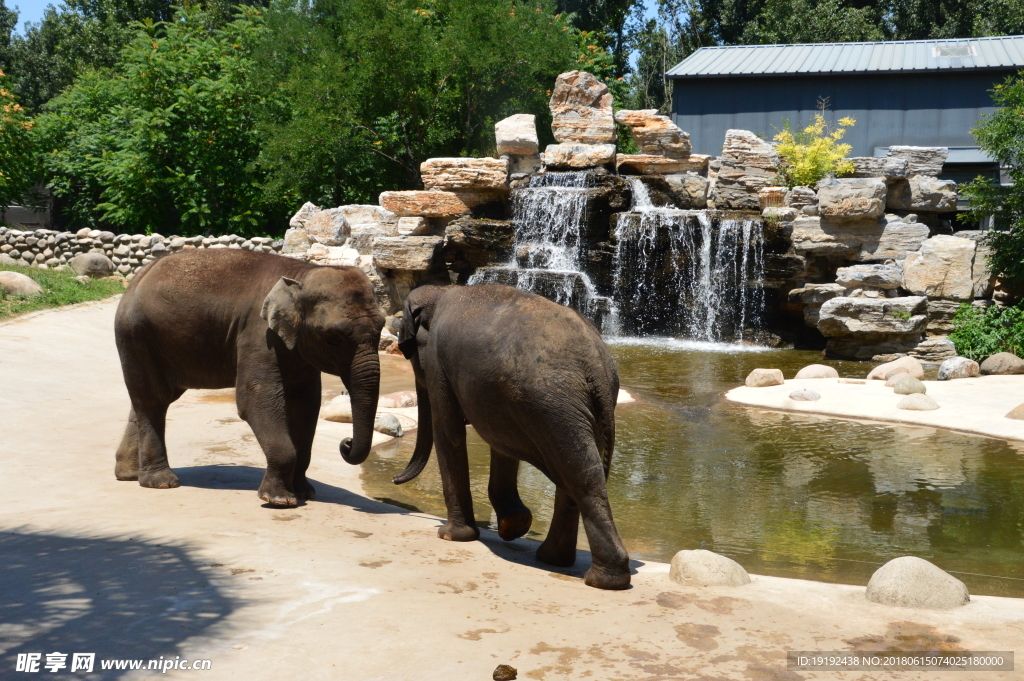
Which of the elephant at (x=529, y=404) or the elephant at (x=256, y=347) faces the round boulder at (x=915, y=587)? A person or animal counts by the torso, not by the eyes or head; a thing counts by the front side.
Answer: the elephant at (x=256, y=347)

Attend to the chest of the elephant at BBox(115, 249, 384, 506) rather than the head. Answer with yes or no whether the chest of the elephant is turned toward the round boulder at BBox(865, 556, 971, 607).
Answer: yes

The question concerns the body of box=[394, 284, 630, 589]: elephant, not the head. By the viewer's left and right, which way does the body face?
facing away from the viewer and to the left of the viewer

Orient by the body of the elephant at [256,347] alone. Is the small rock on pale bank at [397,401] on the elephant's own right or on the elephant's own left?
on the elephant's own left

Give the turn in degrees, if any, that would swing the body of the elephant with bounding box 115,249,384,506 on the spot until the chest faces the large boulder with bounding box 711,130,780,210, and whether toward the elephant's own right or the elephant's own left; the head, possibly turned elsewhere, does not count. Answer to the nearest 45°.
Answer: approximately 90° to the elephant's own left

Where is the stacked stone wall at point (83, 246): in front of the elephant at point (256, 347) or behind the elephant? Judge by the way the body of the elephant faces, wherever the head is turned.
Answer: behind

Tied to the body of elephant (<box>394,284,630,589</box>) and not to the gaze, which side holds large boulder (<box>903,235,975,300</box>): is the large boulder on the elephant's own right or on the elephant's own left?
on the elephant's own right

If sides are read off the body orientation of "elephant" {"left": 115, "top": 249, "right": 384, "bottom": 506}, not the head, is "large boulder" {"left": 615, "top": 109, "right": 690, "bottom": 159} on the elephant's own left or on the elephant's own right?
on the elephant's own left

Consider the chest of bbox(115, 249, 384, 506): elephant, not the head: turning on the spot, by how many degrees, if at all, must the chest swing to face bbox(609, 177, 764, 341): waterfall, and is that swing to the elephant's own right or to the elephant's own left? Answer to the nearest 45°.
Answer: approximately 90° to the elephant's own left

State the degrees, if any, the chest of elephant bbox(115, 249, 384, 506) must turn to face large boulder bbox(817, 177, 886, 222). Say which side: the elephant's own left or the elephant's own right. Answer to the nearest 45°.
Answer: approximately 90° to the elephant's own left

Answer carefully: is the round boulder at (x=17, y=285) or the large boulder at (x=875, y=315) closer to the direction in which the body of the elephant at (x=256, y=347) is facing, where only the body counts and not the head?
the large boulder
